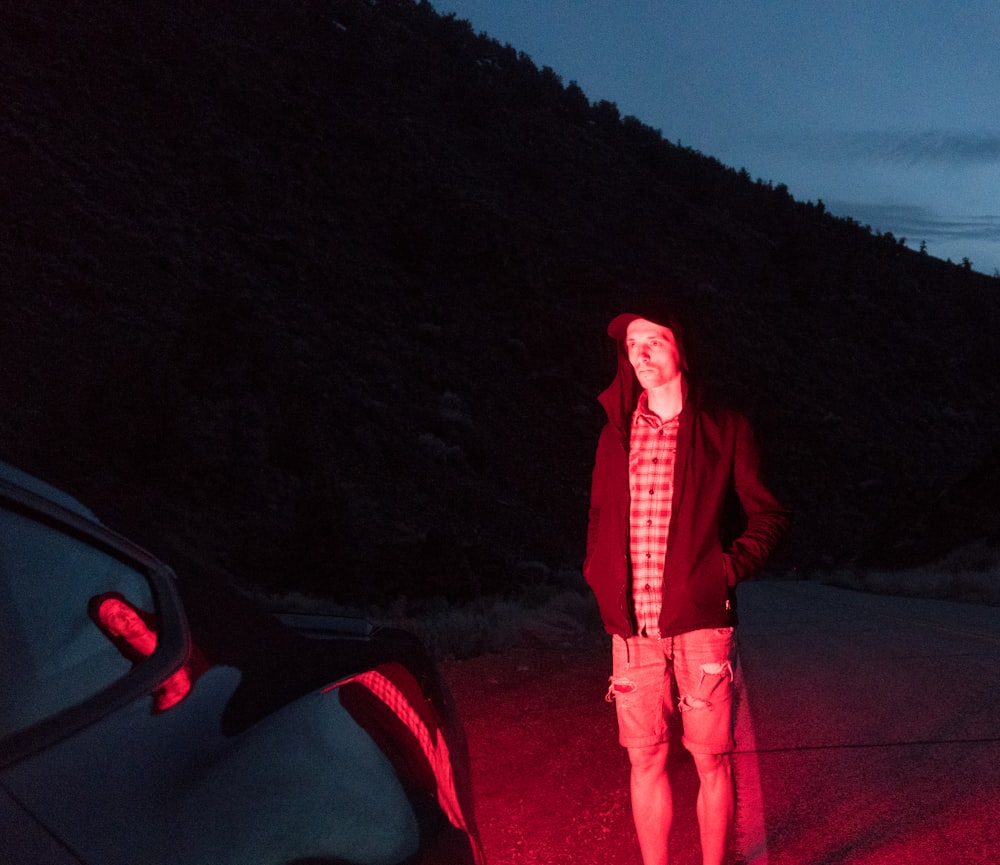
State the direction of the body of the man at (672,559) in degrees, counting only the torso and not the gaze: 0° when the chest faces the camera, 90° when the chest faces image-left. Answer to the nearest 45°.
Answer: approximately 45°

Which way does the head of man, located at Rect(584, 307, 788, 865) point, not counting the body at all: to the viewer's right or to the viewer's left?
to the viewer's left
